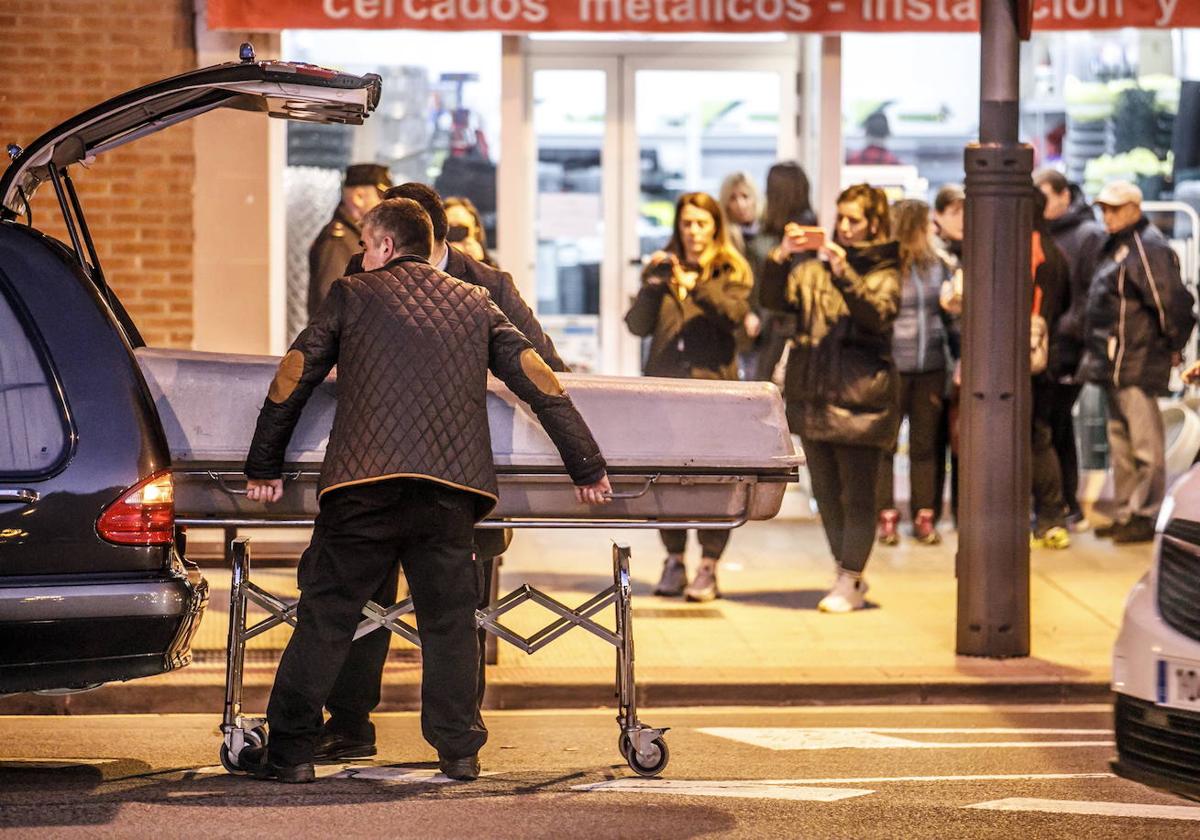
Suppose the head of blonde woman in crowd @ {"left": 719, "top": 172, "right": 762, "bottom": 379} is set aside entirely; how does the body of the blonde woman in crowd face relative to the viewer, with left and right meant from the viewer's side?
facing the viewer

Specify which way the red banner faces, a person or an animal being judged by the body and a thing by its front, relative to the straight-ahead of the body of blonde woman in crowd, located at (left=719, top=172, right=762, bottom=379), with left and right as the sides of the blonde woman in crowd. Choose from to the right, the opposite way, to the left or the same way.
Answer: the same way

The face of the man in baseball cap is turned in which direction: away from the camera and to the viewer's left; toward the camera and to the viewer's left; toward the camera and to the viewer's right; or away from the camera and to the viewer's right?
toward the camera and to the viewer's left

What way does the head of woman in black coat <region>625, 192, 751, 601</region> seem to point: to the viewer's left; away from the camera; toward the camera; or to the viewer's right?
toward the camera

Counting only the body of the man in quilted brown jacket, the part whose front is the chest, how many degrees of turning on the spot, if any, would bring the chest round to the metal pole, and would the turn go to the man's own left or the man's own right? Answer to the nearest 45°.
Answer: approximately 45° to the man's own right

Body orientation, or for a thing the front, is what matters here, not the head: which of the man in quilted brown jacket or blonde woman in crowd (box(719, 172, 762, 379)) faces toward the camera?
the blonde woman in crowd

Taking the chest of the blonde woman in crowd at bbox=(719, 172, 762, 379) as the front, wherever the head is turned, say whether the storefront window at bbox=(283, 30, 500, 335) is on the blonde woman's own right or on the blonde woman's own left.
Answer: on the blonde woman's own right

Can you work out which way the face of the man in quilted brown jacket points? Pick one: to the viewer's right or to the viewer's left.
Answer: to the viewer's left

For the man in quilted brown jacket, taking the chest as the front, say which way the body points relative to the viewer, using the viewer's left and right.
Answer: facing away from the viewer

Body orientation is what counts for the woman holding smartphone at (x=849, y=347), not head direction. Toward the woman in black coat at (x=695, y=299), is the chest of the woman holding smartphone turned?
no

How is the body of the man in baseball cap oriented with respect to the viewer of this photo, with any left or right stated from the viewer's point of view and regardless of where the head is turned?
facing the viewer and to the left of the viewer

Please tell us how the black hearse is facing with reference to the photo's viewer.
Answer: facing to the left of the viewer

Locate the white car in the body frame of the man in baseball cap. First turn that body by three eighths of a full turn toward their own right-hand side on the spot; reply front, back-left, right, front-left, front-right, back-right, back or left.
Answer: back

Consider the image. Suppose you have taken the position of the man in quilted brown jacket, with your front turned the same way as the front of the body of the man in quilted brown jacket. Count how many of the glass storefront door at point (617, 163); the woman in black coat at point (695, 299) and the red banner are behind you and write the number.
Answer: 0

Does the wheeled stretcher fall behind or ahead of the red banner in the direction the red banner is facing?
ahead
